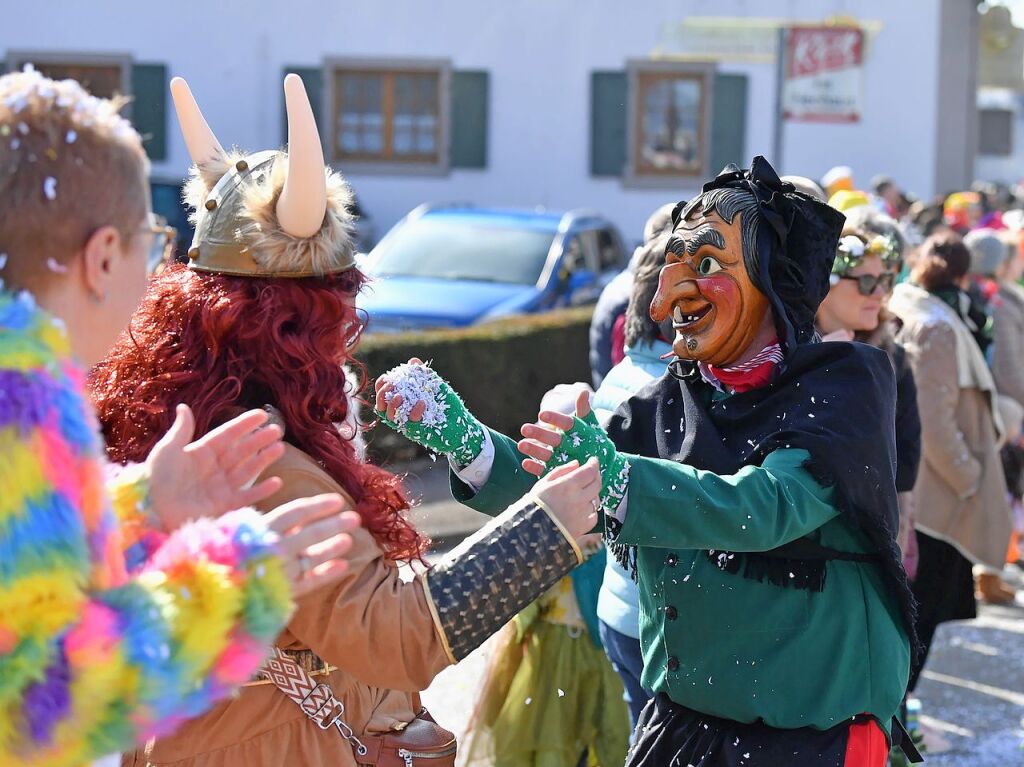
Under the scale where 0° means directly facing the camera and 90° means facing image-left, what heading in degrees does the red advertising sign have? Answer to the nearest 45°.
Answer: approximately 0°

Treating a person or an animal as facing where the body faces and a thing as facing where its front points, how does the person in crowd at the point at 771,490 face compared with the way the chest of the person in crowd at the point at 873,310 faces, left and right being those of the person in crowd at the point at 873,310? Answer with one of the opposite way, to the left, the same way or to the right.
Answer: to the right

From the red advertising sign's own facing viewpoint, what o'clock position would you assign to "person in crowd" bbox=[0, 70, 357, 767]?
The person in crowd is roughly at 12 o'clock from the red advertising sign.

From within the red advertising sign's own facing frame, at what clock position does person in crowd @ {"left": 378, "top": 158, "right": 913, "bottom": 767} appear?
The person in crowd is roughly at 12 o'clock from the red advertising sign.

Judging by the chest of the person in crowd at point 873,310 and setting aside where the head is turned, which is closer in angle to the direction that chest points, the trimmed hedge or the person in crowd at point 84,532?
the person in crowd

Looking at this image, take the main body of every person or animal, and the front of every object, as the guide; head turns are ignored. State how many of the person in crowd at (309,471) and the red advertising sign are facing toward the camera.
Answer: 1

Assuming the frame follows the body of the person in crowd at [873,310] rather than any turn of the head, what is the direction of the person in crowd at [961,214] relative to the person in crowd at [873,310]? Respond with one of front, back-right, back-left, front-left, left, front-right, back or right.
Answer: back-left

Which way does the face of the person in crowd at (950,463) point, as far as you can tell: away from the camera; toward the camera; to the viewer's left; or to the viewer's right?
away from the camera

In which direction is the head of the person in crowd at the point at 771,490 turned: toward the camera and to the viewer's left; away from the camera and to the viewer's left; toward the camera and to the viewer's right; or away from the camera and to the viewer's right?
toward the camera and to the viewer's left

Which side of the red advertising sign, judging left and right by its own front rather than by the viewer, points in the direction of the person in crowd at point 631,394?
front

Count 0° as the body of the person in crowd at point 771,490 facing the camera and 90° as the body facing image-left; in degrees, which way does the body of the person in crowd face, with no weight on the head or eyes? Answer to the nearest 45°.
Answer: approximately 45°
